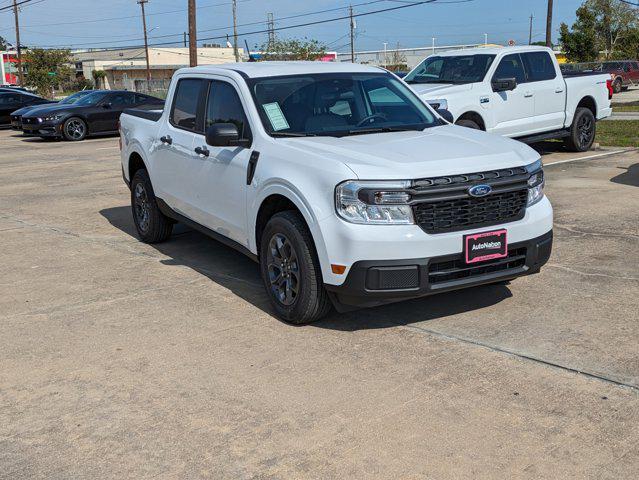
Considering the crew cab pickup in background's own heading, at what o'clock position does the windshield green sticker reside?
The windshield green sticker is roughly at 11 o'clock from the crew cab pickup in background.

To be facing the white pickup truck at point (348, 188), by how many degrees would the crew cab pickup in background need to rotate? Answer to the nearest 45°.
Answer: approximately 45° to its left

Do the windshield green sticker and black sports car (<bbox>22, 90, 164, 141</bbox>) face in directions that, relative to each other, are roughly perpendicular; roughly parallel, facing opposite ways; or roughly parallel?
roughly perpendicular

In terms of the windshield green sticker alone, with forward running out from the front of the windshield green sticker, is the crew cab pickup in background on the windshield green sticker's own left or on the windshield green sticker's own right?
on the windshield green sticker's own left

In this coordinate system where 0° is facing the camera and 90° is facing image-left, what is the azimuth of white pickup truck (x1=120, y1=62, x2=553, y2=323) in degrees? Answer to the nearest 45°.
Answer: approximately 315°

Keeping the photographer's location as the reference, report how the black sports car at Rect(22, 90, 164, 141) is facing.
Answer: facing the viewer and to the left of the viewer

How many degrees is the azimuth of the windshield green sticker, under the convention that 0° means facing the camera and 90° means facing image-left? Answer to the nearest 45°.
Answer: approximately 315°

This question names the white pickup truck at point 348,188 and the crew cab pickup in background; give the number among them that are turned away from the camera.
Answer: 0

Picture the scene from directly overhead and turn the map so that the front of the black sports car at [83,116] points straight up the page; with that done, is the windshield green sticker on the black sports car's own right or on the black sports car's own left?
on the black sports car's own left

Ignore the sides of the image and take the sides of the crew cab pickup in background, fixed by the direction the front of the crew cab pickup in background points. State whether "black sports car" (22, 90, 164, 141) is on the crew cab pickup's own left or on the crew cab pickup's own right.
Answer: on the crew cab pickup's own right

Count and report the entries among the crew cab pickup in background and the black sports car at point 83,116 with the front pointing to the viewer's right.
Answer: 0

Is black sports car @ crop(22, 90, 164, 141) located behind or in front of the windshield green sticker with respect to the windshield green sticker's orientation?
behind

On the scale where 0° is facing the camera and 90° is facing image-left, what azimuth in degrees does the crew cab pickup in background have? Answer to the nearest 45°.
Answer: approximately 45°

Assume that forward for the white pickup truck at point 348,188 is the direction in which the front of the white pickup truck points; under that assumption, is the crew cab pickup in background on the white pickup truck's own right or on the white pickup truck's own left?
on the white pickup truck's own left

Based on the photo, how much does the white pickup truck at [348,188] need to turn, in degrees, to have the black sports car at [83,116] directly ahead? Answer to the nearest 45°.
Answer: approximately 180°

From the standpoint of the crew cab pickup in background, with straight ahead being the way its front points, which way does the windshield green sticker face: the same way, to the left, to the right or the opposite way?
to the left
